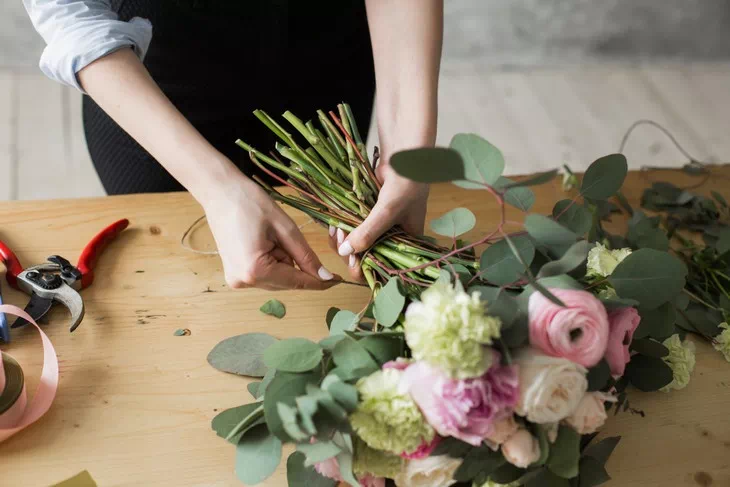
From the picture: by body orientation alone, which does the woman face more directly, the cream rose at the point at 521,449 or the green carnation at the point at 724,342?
the cream rose

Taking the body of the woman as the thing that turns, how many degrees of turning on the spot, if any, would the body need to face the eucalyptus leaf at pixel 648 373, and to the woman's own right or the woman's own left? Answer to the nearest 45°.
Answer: approximately 45° to the woman's own left

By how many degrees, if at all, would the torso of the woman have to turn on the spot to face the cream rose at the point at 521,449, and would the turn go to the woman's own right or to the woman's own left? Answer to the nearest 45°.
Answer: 0° — they already face it

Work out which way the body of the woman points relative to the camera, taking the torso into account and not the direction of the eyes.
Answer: toward the camera

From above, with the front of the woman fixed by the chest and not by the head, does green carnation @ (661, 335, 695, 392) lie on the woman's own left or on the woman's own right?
on the woman's own left
